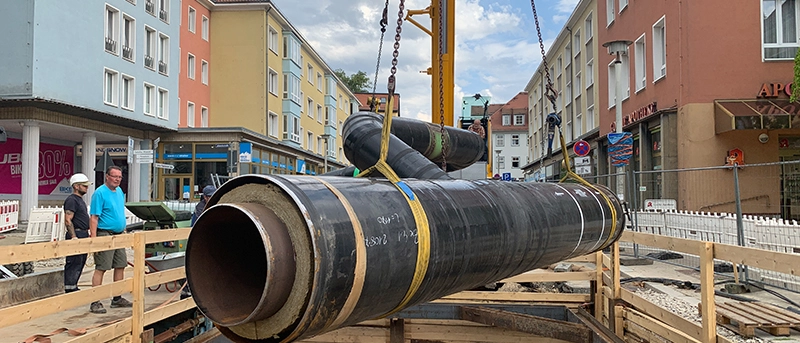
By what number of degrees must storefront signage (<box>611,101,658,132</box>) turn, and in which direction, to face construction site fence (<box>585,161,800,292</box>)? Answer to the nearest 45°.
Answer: approximately 45° to its left

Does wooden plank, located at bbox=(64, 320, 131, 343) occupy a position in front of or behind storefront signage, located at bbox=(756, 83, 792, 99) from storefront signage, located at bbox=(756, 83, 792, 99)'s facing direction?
in front

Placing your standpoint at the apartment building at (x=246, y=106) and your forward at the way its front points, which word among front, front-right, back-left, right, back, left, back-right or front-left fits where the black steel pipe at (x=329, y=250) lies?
front-right

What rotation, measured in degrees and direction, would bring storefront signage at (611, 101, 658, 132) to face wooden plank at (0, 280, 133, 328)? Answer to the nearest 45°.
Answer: approximately 45° to its left

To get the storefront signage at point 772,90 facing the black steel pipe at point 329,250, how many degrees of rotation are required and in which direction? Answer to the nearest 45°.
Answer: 0° — it already faces it

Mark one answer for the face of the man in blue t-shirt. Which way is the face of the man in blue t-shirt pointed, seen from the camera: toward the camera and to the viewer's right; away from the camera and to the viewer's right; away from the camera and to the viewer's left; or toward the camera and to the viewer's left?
toward the camera and to the viewer's right

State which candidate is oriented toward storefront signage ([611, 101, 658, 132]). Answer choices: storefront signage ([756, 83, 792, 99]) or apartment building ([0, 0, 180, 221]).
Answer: the apartment building
